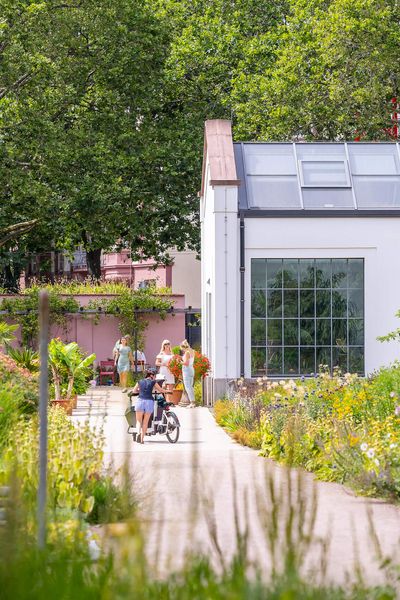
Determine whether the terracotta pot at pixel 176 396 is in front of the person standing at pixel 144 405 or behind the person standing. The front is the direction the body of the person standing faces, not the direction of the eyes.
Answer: in front

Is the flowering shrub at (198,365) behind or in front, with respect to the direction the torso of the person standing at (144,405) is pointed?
in front

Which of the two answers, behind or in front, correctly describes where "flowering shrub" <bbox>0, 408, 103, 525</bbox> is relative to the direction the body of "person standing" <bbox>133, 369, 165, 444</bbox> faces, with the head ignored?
behind

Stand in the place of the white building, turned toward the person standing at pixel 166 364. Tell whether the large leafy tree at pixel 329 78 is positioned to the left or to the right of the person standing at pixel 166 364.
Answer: right

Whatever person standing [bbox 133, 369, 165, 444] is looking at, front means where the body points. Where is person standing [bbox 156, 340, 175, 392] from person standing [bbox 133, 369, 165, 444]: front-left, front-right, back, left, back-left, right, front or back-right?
front-left

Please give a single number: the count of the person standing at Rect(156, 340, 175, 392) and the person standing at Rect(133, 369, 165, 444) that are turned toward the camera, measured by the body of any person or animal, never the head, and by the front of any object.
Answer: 1

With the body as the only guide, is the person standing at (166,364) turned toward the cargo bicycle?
yes

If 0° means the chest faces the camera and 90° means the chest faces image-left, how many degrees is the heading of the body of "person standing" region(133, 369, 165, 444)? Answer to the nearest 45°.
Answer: approximately 225°

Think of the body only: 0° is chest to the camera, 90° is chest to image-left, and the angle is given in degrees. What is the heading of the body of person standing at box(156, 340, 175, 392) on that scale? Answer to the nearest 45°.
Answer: approximately 0°

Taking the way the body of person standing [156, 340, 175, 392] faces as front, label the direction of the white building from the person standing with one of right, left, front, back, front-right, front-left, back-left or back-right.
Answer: front-left

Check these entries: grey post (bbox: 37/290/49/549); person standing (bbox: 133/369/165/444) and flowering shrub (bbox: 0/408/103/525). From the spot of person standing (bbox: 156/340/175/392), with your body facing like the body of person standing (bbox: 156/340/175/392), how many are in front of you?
3
